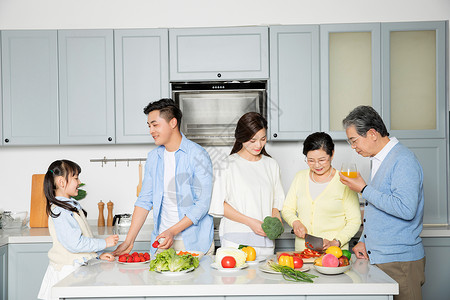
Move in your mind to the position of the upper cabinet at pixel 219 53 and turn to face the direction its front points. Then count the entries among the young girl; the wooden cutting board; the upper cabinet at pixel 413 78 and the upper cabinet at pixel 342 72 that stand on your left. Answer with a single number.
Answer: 2

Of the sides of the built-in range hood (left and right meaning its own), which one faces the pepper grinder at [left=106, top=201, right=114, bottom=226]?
right

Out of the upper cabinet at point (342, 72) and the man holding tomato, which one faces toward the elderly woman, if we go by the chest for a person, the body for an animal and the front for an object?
the upper cabinet

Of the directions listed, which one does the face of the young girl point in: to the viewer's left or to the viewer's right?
to the viewer's right

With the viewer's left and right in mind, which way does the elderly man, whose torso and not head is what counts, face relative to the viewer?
facing to the left of the viewer

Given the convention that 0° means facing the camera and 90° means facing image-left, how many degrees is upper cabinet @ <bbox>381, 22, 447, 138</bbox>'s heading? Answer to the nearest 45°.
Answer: approximately 0°

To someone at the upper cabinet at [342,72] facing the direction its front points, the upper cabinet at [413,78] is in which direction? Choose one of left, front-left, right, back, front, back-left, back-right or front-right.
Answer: left
